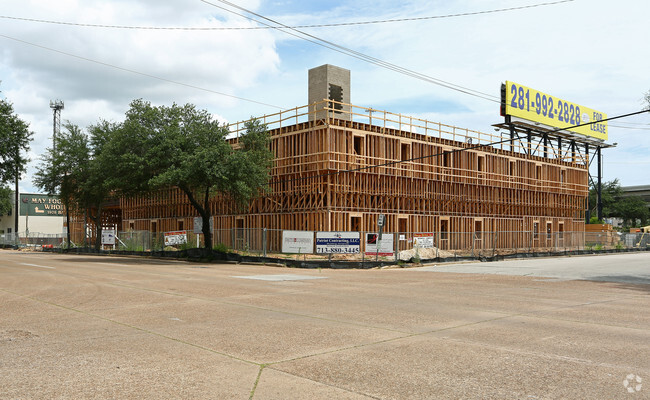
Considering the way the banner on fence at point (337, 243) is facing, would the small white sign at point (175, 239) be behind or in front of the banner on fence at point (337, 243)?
behind

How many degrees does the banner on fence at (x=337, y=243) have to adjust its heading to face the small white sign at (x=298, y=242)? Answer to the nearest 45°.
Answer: approximately 135° to its right

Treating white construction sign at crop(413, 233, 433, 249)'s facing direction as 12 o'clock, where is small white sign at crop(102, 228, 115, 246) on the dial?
The small white sign is roughly at 4 o'clock from the white construction sign.
